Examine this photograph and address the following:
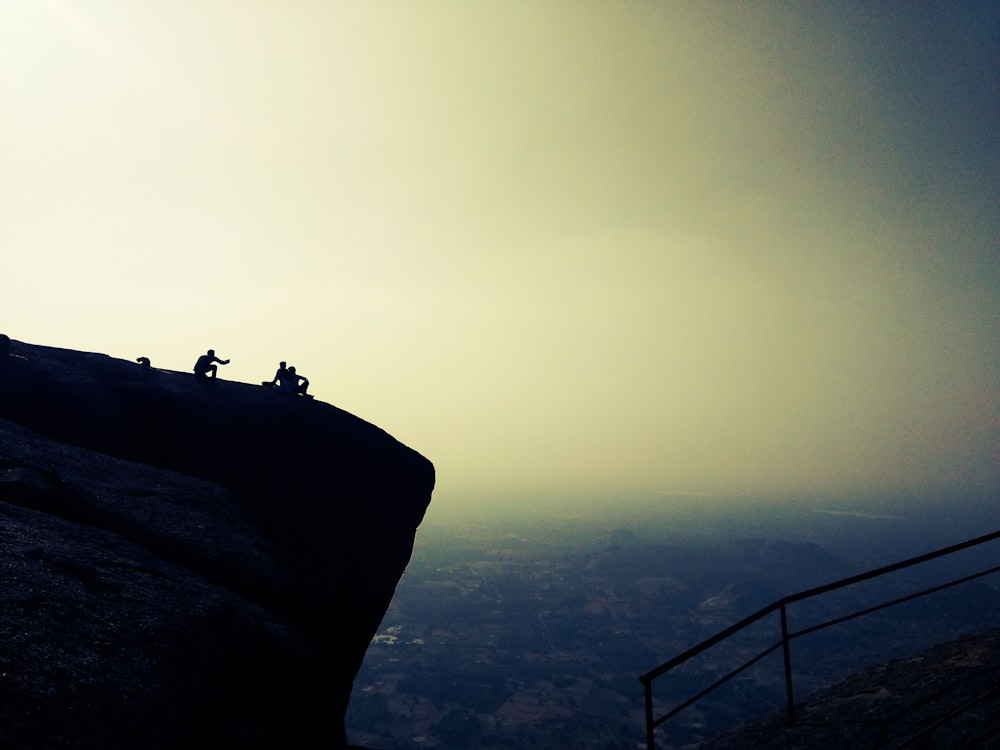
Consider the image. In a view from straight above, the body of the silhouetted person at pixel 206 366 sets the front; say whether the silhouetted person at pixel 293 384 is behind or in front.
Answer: in front

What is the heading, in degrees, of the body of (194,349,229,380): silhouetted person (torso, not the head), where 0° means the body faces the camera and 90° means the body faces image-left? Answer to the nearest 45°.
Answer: approximately 270°

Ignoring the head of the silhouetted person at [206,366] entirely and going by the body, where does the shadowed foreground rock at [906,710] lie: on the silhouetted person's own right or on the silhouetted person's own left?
on the silhouetted person's own right

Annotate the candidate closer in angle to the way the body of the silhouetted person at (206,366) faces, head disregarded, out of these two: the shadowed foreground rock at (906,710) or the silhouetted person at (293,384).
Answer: the silhouetted person
